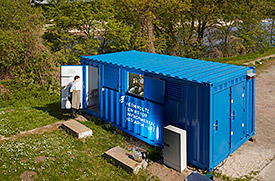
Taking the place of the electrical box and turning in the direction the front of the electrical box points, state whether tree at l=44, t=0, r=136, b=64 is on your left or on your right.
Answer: on your right

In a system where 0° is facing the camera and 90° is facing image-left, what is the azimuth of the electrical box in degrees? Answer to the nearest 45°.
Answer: approximately 45°

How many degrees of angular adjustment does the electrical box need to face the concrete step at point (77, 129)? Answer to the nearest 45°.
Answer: approximately 90° to its right

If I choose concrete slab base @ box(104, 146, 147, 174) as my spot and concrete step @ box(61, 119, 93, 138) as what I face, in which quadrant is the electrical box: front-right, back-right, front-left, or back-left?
back-right
